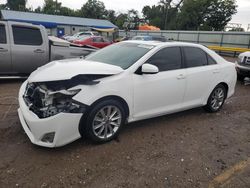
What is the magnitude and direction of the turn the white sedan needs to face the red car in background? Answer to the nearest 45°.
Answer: approximately 135° to its right

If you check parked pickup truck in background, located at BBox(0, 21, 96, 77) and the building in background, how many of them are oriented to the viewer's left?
1

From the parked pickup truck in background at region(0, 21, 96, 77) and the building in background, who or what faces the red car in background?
the building in background

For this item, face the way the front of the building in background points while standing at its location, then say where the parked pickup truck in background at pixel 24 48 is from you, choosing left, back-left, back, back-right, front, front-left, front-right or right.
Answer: front

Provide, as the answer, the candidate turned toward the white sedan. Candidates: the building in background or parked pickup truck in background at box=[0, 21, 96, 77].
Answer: the building in background

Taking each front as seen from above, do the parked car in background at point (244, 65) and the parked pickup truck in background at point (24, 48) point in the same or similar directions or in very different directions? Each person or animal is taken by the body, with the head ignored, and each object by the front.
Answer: same or similar directions

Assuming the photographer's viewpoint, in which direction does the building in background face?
facing the viewer

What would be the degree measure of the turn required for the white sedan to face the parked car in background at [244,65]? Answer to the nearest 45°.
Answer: approximately 180°

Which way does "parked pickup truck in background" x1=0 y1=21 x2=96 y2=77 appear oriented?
to the viewer's left

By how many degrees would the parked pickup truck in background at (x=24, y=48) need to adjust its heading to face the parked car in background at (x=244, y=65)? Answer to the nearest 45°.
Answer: approximately 180°

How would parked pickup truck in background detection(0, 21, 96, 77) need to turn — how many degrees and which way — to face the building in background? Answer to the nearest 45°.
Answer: approximately 90° to its right

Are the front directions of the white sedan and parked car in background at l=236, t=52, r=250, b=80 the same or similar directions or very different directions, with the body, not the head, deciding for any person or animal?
same or similar directions

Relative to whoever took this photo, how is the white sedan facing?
facing the viewer and to the left of the viewer

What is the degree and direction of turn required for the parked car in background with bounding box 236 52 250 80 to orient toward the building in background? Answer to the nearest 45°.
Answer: approximately 90° to its right
